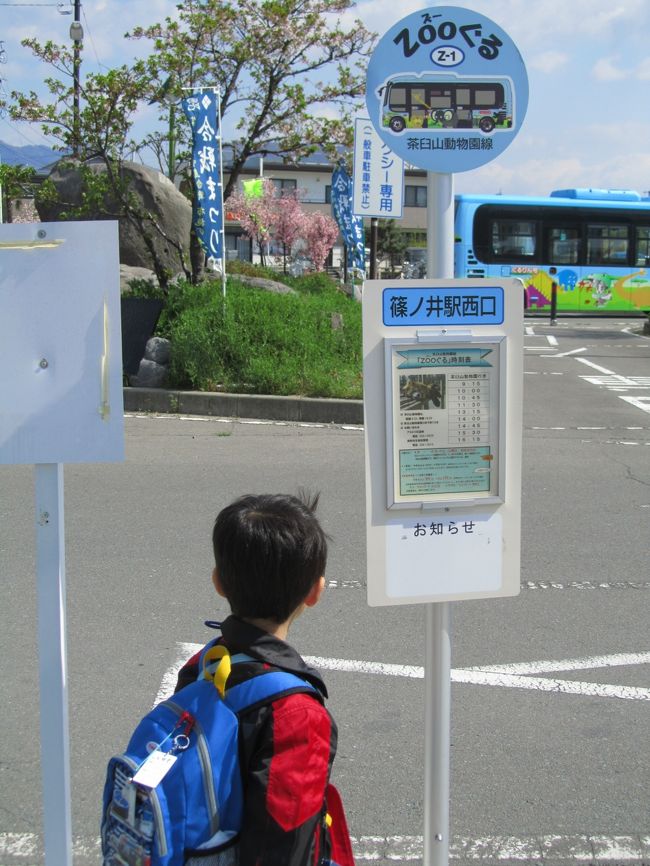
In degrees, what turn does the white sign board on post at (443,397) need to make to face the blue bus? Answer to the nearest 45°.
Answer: approximately 180°

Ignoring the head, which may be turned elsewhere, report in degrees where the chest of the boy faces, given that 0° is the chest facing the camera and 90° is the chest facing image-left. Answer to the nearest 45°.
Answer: approximately 225°

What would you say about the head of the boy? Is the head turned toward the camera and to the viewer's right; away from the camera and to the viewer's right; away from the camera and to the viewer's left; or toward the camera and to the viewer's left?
away from the camera and to the viewer's right

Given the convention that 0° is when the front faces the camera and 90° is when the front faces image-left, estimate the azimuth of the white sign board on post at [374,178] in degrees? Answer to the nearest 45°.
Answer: approximately 0°

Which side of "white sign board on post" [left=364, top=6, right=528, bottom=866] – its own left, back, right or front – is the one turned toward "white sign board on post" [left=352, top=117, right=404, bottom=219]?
back

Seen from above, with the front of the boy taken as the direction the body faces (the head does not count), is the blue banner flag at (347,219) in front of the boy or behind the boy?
in front

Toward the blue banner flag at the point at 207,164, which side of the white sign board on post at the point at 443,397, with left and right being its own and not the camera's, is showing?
back

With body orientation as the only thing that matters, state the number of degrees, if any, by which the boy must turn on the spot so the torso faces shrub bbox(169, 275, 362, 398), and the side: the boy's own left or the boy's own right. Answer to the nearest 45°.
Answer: approximately 45° to the boy's own left

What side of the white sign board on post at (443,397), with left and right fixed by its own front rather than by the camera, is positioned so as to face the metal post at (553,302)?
back

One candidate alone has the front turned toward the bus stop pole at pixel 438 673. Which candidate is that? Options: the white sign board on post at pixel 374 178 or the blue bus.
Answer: the white sign board on post
